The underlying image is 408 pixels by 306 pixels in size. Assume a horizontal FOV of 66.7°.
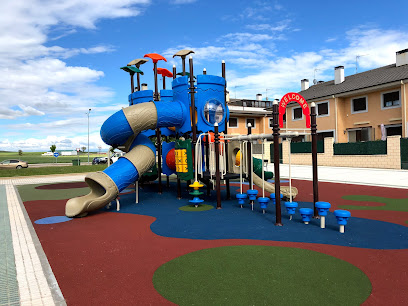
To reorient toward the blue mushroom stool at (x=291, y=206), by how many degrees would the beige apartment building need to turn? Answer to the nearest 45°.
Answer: approximately 45° to its left

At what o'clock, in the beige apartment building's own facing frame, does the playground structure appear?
The playground structure is roughly at 11 o'clock from the beige apartment building.

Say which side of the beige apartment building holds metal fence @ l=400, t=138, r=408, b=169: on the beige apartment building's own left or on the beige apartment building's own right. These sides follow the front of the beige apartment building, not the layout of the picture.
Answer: on the beige apartment building's own left

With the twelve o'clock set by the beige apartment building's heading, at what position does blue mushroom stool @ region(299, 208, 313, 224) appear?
The blue mushroom stool is roughly at 11 o'clock from the beige apartment building.

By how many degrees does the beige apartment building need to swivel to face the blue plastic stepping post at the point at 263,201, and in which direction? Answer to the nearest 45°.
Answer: approximately 45° to its left

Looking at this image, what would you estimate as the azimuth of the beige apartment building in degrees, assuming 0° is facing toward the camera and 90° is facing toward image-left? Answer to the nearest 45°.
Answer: approximately 45°

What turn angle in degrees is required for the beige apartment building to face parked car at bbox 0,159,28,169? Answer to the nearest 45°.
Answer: approximately 45° to its right
